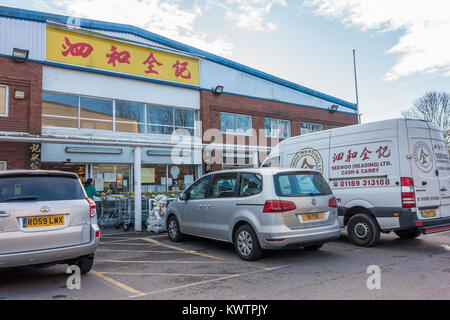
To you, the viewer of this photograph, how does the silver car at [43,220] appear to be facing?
facing away from the viewer

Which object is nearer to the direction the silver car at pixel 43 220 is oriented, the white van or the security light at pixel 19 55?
the security light

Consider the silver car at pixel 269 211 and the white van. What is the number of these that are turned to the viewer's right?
0

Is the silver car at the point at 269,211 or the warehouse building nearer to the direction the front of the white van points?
the warehouse building

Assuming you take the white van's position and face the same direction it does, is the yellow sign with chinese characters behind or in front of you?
in front

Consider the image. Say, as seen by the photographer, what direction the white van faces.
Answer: facing away from the viewer and to the left of the viewer

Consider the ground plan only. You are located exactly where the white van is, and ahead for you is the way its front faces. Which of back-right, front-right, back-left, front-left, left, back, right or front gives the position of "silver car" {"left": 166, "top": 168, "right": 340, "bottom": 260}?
left

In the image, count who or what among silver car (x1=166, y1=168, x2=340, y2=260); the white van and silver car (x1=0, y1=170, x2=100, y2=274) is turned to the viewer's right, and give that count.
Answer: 0

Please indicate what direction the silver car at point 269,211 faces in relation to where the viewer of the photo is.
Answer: facing away from the viewer and to the left of the viewer

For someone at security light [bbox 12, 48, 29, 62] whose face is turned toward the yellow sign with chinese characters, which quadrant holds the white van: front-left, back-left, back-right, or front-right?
front-right

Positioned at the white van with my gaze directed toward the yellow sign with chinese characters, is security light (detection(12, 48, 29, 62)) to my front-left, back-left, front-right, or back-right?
front-left

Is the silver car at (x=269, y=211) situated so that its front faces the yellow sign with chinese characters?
yes

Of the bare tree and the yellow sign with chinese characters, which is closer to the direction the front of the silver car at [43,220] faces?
the yellow sign with chinese characters

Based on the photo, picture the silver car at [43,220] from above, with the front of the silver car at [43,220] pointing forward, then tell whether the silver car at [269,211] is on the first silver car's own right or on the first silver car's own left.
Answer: on the first silver car's own right
